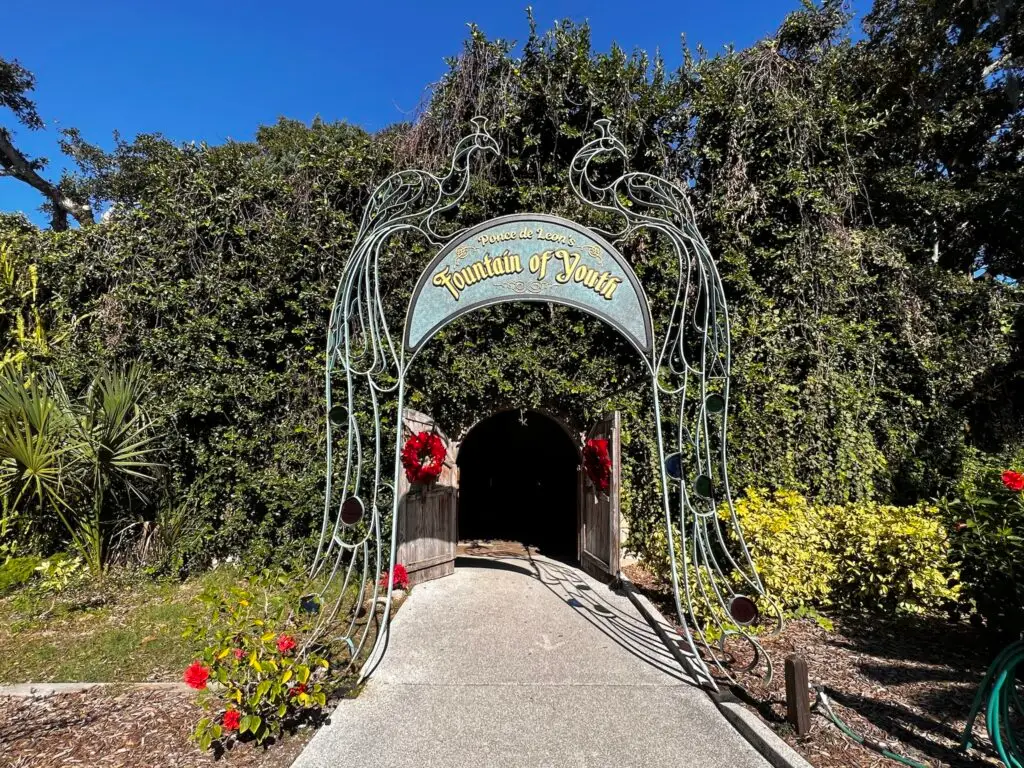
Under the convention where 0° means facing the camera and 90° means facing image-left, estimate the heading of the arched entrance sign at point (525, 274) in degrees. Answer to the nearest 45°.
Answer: approximately 0°

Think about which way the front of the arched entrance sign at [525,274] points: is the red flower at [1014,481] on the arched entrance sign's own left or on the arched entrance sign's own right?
on the arched entrance sign's own left

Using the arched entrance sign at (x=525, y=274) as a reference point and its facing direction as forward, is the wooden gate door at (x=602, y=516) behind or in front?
behind

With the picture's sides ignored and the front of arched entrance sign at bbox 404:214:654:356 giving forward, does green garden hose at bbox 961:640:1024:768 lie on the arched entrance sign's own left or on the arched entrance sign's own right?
on the arched entrance sign's own left

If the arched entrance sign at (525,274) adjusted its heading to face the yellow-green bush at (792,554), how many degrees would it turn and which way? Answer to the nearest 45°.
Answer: approximately 135° to its left

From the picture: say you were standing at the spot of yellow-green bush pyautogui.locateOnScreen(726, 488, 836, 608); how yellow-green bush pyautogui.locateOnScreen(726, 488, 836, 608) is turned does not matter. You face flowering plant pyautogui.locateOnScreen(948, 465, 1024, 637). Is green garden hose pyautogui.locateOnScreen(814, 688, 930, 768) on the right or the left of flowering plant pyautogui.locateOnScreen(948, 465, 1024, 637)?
right

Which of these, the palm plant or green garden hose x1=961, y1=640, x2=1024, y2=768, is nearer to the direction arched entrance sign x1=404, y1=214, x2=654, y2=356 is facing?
the green garden hose
